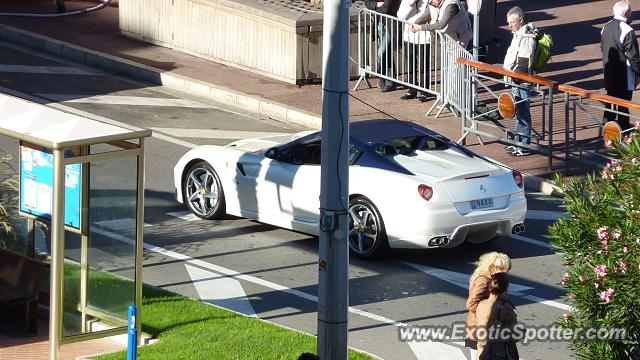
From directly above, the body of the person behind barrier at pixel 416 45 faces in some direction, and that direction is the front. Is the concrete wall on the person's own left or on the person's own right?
on the person's own right

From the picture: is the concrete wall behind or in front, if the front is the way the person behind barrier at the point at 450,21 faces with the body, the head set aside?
in front

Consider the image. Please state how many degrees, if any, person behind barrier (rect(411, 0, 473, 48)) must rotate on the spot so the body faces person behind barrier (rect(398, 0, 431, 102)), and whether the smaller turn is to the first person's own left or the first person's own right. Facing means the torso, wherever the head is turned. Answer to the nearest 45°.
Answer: approximately 45° to the first person's own right

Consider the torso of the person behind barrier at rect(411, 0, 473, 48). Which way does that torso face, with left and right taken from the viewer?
facing to the left of the viewer

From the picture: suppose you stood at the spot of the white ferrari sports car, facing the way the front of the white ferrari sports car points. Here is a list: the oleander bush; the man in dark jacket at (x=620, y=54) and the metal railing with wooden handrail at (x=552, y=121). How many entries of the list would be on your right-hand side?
2

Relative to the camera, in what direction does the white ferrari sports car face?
facing away from the viewer and to the left of the viewer

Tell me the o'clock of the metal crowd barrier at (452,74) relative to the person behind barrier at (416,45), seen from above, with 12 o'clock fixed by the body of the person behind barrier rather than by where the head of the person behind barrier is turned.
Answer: The metal crowd barrier is roughly at 10 o'clock from the person behind barrier.

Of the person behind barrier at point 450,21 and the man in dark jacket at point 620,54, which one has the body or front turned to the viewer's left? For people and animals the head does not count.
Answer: the person behind barrier

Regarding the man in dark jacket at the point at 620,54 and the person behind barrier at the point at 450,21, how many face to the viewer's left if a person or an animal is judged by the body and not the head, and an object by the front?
1

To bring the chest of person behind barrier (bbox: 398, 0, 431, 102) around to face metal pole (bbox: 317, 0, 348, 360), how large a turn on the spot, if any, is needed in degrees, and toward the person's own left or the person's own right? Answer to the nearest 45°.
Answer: approximately 45° to the person's own left
